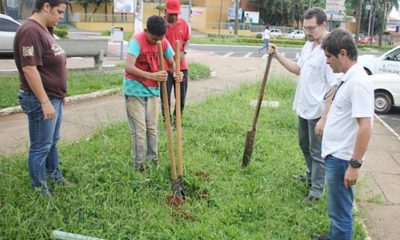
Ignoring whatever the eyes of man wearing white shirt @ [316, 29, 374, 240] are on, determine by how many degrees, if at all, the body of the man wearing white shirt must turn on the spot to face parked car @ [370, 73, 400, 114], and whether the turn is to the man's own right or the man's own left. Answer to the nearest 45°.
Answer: approximately 90° to the man's own right

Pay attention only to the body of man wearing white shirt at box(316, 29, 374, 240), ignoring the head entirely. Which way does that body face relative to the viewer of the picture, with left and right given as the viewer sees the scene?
facing to the left of the viewer

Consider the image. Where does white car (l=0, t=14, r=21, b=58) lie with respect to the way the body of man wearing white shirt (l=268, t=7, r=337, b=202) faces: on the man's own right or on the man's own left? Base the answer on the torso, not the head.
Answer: on the man's own right

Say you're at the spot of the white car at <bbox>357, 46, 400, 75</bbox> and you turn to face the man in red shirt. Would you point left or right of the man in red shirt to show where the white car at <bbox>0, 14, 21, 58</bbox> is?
right

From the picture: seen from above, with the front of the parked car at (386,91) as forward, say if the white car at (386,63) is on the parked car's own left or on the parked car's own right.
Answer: on the parked car's own right

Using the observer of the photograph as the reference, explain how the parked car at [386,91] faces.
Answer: facing to the left of the viewer

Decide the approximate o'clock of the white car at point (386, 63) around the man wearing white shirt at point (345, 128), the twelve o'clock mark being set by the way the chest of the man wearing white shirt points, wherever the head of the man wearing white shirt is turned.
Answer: The white car is roughly at 3 o'clock from the man wearing white shirt.

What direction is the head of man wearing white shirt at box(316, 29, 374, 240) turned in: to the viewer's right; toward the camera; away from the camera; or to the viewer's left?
to the viewer's left
